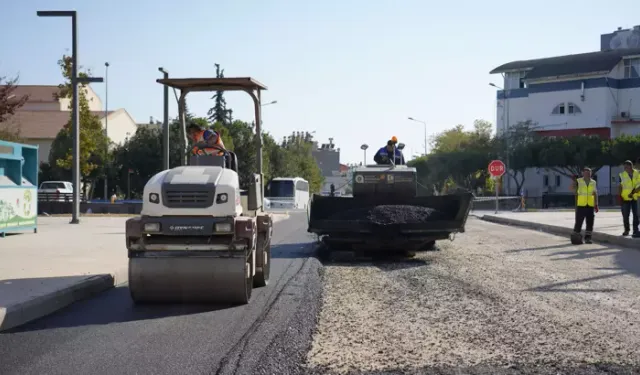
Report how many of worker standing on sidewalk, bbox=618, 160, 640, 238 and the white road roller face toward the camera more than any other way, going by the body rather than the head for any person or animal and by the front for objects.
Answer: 2

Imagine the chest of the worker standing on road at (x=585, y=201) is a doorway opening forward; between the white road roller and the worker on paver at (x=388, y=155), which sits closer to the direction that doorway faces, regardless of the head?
the white road roller

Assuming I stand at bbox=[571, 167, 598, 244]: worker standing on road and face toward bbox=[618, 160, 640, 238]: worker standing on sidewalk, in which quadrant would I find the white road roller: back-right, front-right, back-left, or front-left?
back-right

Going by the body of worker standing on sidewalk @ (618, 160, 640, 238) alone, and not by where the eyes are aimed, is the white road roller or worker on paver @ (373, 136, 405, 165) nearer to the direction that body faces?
the white road roller

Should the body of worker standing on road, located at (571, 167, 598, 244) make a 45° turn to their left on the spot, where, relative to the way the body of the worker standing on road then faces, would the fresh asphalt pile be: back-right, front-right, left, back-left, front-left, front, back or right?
right

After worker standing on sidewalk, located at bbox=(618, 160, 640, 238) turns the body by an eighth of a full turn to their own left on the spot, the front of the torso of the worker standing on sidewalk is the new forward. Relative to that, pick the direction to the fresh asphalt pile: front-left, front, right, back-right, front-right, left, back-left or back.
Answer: right

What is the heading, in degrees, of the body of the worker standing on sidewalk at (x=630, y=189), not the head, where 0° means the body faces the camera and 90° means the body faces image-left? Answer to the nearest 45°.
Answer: approximately 0°

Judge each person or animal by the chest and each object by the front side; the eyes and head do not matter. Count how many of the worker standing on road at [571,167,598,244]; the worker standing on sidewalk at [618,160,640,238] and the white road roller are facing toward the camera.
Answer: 3

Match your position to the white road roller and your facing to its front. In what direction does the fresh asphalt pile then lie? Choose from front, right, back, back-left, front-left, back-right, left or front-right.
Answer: back-left

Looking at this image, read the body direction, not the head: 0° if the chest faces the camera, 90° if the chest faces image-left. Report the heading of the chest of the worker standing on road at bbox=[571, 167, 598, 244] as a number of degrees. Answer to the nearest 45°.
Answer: approximately 0°
